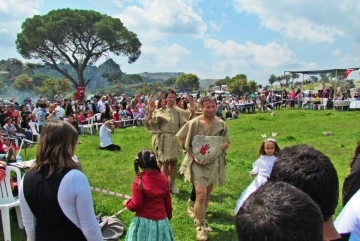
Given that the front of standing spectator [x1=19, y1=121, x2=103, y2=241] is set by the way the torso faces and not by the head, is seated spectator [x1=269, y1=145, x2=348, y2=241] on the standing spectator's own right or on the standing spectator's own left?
on the standing spectator's own right

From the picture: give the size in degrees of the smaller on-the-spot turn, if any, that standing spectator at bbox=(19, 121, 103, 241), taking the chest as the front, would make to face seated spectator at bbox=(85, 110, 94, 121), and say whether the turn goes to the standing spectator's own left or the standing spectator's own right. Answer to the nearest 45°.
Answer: approximately 45° to the standing spectator's own left

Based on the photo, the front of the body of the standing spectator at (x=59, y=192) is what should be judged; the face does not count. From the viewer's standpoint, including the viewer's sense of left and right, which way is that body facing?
facing away from the viewer and to the right of the viewer

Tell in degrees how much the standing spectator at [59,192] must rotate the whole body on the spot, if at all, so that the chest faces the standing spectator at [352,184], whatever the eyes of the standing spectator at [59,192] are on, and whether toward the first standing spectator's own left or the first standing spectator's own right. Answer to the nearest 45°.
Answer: approximately 45° to the first standing spectator's own right

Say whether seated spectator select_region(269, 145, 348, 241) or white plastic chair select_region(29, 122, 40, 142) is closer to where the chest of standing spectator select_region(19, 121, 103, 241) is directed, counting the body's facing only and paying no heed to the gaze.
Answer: the white plastic chair

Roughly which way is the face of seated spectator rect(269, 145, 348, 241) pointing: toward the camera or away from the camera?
away from the camera

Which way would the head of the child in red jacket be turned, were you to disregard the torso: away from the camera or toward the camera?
away from the camera

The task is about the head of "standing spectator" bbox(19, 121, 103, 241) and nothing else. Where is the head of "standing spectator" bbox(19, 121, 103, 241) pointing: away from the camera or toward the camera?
away from the camera

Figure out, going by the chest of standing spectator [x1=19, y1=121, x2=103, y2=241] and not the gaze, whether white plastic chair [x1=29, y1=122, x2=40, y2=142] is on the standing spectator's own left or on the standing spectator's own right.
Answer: on the standing spectator's own left

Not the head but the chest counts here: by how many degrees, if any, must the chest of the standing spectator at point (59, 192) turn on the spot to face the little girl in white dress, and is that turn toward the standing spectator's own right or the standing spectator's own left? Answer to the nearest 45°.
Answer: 0° — they already face them

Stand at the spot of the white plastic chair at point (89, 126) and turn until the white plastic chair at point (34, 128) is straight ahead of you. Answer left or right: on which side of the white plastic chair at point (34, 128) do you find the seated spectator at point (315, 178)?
left
